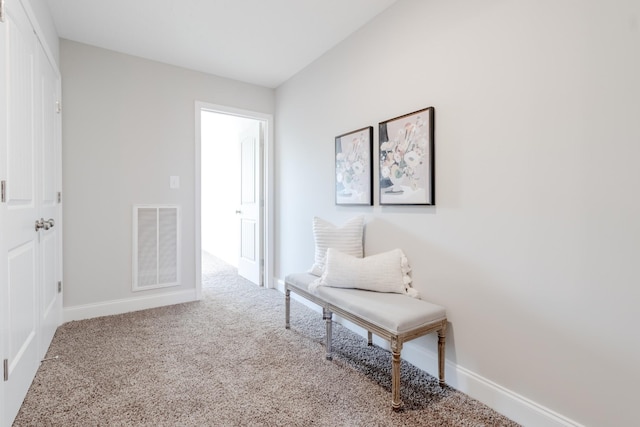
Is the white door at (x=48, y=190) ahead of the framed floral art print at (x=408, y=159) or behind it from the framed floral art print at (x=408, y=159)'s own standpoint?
ahead

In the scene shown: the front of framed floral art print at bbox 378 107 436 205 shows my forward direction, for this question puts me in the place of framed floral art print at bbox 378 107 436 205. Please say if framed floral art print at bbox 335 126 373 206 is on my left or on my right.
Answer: on my right

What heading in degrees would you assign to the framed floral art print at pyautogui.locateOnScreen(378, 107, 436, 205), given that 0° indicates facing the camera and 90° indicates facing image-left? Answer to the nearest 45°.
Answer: approximately 45°

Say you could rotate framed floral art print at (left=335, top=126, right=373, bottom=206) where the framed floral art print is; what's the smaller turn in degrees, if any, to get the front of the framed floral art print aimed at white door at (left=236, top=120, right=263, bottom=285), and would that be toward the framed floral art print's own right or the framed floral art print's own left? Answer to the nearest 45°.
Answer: approximately 90° to the framed floral art print's own right

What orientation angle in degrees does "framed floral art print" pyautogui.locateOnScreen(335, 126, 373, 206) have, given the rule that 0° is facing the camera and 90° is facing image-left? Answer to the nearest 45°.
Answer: approximately 45°

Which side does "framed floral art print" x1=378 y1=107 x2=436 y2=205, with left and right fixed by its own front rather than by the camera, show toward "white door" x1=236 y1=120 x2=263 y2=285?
right

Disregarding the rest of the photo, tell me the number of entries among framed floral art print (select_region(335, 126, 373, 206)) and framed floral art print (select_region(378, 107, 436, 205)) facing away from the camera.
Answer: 0

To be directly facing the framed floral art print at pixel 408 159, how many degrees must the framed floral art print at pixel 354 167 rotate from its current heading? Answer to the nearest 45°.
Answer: approximately 90° to its left
